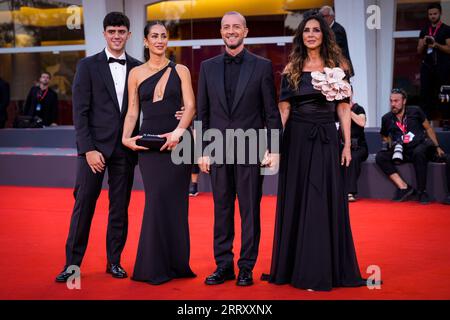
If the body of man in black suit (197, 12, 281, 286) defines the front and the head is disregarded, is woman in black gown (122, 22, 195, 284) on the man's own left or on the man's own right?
on the man's own right

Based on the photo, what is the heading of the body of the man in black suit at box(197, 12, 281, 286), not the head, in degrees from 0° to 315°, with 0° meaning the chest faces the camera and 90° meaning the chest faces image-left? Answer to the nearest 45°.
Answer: approximately 0°

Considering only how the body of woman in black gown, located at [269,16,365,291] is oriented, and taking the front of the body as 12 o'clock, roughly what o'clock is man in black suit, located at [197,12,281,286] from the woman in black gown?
The man in black suit is roughly at 3 o'clock from the woman in black gown.

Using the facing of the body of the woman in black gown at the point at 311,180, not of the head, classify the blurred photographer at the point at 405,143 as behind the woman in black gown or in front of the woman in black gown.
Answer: behind

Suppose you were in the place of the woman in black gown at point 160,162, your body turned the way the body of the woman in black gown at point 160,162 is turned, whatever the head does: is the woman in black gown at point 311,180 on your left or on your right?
on your left

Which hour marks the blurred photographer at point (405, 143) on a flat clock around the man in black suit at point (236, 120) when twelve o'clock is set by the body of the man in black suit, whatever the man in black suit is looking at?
The blurred photographer is roughly at 7 o'clock from the man in black suit.

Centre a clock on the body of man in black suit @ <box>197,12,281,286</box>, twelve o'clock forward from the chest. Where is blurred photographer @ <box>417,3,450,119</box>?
The blurred photographer is roughly at 7 o'clock from the man in black suit.
